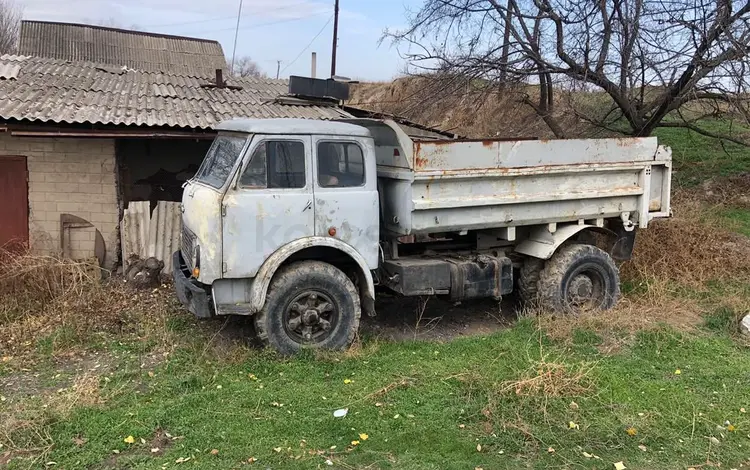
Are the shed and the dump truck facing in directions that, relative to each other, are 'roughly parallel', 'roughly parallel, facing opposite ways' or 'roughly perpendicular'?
roughly perpendicular

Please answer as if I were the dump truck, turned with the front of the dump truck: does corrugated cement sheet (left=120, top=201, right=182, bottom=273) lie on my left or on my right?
on my right

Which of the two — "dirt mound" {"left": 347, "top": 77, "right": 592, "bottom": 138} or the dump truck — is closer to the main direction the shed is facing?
the dump truck

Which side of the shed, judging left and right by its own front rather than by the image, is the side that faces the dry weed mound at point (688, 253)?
left

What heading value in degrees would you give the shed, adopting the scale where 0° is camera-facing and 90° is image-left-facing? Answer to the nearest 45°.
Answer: approximately 0°

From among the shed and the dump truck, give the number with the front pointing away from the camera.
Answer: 0

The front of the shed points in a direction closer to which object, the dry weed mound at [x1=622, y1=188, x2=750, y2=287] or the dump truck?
the dump truck

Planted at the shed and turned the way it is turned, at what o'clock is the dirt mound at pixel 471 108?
The dirt mound is roughly at 8 o'clock from the shed.

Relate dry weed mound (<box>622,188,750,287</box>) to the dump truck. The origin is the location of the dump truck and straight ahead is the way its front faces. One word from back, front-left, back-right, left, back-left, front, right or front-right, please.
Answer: back

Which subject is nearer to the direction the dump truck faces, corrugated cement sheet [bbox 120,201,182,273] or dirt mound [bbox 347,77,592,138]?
the corrugated cement sheet

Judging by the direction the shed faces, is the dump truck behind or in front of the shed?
in front
